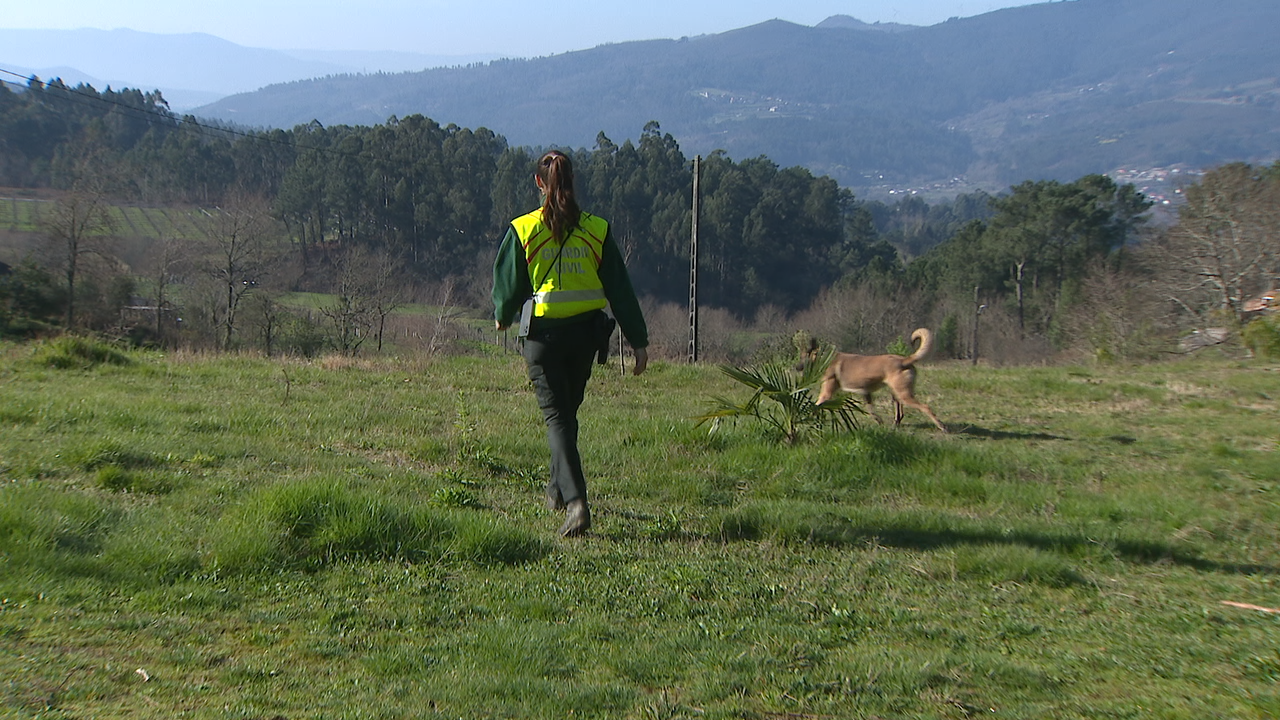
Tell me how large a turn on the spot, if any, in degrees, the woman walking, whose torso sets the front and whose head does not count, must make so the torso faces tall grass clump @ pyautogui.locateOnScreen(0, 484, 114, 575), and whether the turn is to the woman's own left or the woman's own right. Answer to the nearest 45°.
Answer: approximately 135° to the woman's own left

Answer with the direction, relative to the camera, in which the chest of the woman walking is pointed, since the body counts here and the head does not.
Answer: away from the camera

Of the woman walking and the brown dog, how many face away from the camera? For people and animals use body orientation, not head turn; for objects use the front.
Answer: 1

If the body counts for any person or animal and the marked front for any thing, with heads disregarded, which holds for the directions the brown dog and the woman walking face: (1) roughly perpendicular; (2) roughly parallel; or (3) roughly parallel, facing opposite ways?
roughly perpendicular

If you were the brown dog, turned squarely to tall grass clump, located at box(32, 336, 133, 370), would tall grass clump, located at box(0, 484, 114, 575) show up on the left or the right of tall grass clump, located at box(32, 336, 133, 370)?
left

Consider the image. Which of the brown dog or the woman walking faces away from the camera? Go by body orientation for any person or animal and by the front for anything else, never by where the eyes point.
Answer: the woman walking

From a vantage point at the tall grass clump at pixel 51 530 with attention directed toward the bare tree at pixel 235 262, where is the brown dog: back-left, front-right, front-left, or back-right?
front-right

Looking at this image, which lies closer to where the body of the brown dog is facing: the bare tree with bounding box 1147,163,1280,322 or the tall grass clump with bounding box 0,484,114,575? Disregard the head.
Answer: the tall grass clump

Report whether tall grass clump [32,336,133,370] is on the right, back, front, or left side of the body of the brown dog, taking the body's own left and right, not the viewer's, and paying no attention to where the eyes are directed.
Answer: front

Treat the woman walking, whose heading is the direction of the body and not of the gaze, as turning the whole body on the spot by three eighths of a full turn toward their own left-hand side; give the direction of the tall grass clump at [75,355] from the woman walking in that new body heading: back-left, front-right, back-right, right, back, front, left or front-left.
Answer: right

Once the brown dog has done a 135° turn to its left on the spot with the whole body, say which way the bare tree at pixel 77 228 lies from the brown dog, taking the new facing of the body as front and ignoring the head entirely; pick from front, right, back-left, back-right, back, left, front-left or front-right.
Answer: back

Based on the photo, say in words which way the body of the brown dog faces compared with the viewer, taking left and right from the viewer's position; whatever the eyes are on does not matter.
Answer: facing to the left of the viewer
